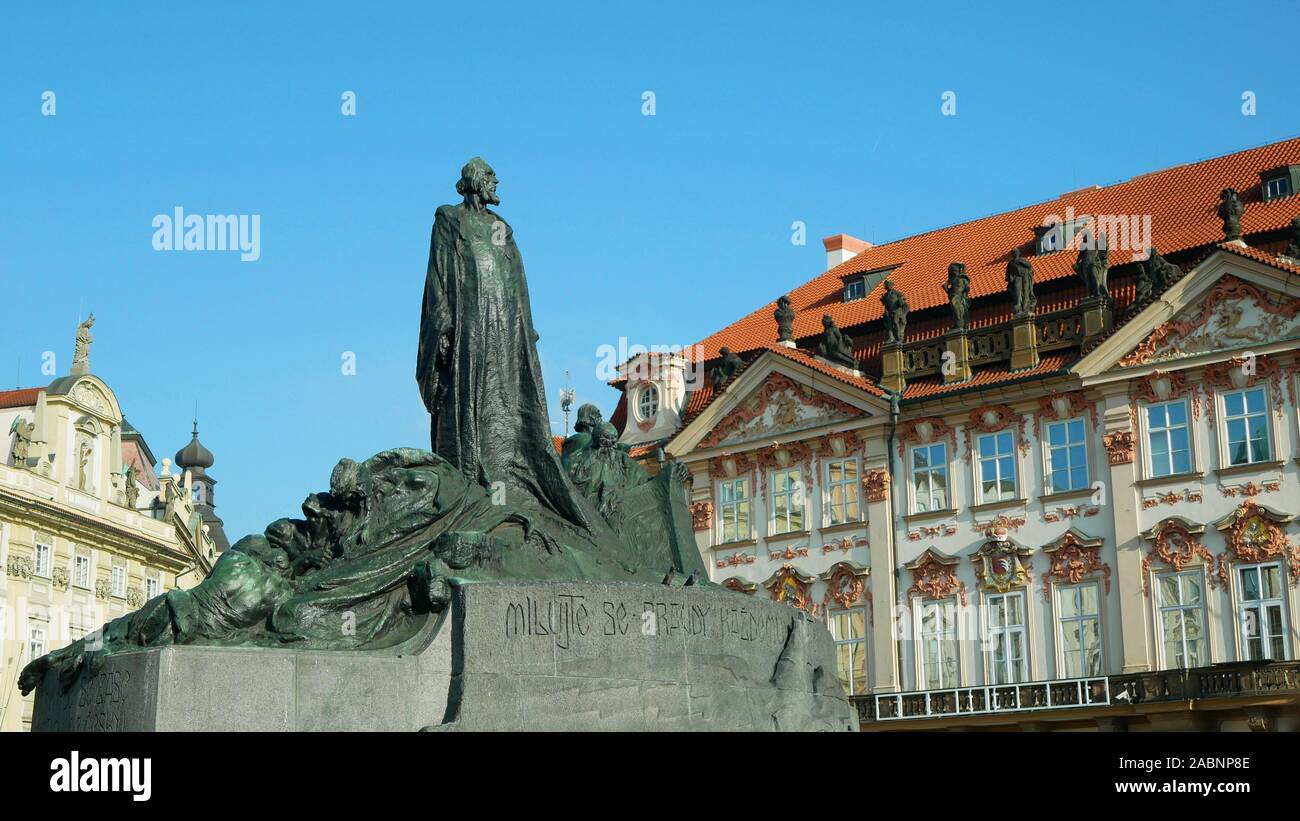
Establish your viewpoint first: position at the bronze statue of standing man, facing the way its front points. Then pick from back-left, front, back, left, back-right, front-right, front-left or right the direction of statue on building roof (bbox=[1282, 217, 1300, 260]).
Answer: left

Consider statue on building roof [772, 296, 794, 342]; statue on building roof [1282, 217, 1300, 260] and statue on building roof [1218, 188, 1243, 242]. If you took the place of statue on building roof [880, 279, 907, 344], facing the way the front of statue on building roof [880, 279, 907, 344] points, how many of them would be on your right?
1

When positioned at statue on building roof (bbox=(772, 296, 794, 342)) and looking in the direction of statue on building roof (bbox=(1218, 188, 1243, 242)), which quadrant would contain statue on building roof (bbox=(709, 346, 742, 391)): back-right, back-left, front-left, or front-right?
back-right

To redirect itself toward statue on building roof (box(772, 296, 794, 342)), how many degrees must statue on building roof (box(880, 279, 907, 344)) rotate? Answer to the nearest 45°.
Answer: approximately 90° to its right

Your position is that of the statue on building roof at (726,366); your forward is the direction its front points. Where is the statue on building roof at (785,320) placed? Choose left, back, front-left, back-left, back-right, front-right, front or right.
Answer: back-left

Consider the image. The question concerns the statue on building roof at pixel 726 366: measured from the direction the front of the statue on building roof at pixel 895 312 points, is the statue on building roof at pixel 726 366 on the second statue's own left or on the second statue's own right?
on the second statue's own right

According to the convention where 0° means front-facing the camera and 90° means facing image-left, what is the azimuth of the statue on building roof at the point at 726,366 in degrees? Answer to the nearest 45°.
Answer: approximately 45°

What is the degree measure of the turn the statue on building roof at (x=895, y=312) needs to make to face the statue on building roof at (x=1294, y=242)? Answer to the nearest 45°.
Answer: approximately 90° to its left

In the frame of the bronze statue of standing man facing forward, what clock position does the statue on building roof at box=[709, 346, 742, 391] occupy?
The statue on building roof is roughly at 8 o'clock from the bronze statue of standing man.

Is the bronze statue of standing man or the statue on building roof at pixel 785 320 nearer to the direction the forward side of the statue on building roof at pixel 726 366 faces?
the bronze statue of standing man

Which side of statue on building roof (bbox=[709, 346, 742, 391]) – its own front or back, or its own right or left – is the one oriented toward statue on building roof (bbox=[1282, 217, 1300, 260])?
left

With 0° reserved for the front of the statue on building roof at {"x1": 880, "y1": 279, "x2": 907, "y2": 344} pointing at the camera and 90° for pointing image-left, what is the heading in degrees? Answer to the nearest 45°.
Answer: approximately 45°

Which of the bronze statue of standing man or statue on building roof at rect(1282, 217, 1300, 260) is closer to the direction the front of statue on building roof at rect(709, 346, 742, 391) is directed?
the bronze statue of standing man
